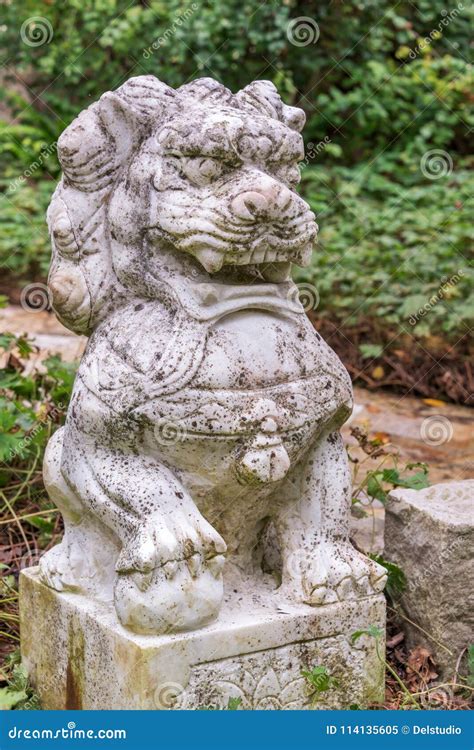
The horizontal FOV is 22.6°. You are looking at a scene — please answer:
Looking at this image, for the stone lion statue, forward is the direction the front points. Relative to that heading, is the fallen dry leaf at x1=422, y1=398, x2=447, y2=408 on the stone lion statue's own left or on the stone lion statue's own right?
on the stone lion statue's own left

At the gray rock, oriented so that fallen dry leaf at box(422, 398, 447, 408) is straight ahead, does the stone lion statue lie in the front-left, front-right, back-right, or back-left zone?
back-left

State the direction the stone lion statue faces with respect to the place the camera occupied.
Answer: facing the viewer and to the right of the viewer

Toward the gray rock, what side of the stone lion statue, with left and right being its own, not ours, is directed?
left

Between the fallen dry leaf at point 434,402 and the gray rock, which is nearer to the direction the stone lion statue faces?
the gray rock

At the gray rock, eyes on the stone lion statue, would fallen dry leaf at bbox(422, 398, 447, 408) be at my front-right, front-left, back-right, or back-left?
back-right
